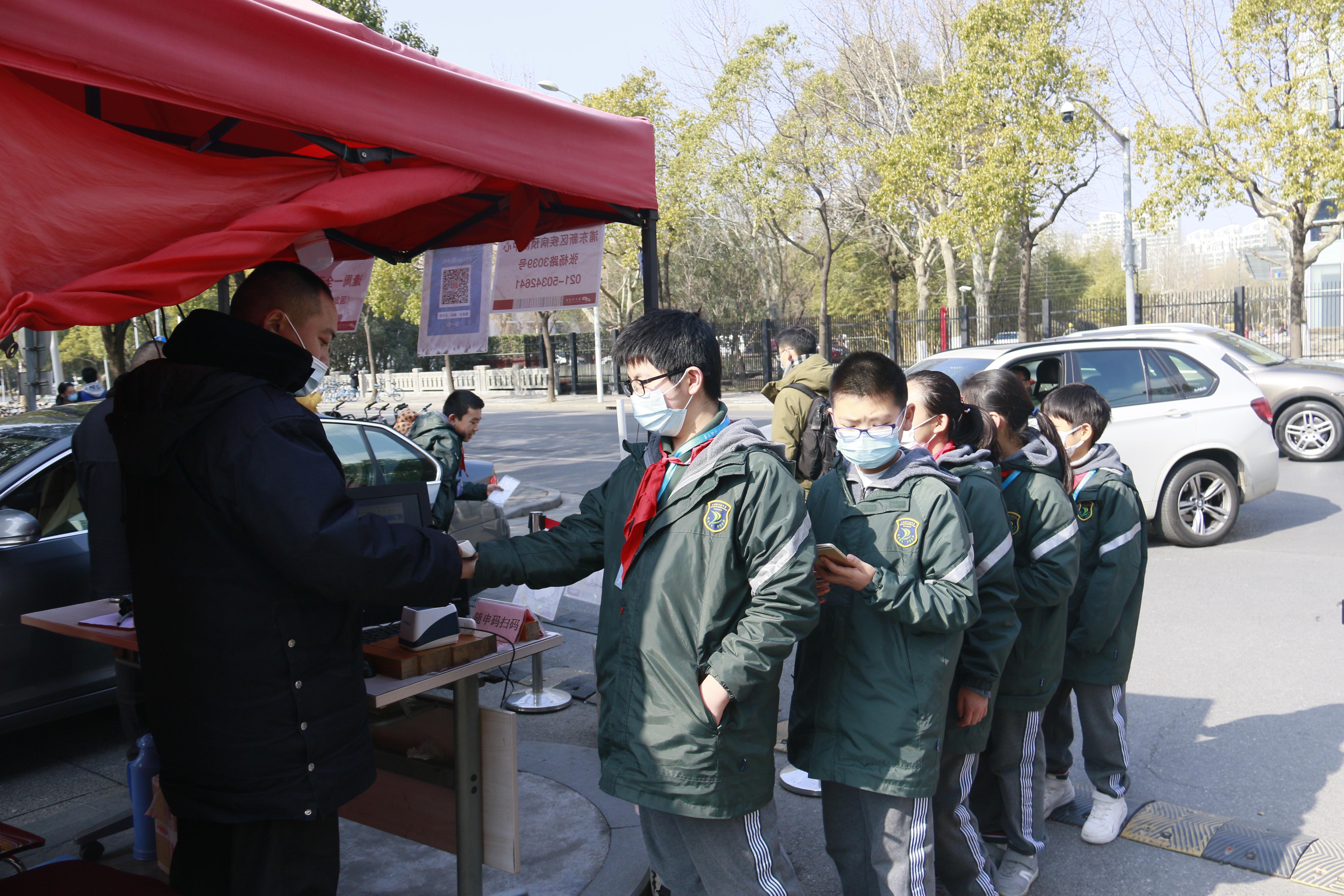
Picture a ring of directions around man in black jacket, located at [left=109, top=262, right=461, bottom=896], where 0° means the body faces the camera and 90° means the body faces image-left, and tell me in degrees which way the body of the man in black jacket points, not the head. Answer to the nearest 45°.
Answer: approximately 225°

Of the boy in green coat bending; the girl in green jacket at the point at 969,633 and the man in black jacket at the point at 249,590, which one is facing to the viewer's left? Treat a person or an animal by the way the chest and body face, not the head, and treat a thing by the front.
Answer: the girl in green jacket

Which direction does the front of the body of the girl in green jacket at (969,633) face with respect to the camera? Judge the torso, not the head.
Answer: to the viewer's left

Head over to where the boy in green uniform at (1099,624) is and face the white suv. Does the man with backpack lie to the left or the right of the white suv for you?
left

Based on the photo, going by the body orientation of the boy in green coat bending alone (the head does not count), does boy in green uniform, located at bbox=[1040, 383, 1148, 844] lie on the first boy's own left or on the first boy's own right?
on the first boy's own right

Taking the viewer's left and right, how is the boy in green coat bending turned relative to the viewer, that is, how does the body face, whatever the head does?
facing to the right of the viewer

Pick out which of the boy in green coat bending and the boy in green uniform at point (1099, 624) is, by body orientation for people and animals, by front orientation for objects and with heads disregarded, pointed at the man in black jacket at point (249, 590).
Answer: the boy in green uniform

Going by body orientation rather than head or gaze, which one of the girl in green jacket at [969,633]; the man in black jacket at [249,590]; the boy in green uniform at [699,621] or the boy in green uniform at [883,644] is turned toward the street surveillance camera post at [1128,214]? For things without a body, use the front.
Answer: the man in black jacket

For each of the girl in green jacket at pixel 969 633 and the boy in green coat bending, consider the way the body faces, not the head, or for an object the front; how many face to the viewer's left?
1

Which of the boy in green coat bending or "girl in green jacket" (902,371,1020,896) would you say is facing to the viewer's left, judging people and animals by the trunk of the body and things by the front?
the girl in green jacket

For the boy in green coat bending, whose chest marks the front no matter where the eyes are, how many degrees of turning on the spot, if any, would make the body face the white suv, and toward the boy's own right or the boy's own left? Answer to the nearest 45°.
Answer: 0° — they already face it

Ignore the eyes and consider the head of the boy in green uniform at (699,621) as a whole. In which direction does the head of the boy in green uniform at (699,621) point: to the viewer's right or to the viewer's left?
to the viewer's left
